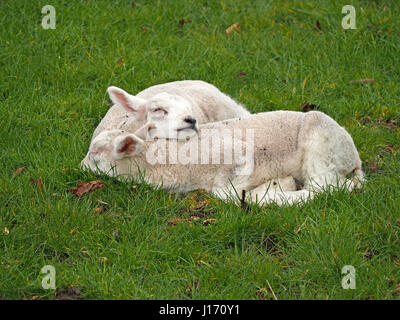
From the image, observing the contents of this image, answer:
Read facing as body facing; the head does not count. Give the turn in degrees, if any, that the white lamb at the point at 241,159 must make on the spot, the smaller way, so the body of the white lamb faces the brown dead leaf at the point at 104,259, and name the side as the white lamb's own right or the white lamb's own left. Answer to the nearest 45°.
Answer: approximately 45° to the white lamb's own left

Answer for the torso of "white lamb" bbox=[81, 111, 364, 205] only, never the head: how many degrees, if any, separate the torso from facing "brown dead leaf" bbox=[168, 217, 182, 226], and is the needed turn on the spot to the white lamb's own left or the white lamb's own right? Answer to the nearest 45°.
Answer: approximately 45° to the white lamb's own left

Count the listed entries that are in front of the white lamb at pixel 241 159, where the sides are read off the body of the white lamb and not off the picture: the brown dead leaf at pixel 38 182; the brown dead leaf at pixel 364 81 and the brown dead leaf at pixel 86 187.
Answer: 2

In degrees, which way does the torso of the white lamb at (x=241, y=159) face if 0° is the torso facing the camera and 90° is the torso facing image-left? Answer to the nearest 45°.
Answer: approximately 90°

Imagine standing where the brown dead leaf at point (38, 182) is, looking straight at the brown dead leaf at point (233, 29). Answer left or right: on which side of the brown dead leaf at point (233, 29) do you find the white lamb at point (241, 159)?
right

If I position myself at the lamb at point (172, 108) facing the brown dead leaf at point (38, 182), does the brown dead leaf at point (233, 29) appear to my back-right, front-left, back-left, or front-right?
back-right

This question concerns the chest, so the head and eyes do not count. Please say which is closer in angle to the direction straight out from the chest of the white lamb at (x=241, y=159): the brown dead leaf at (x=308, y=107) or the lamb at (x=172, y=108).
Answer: the lamb

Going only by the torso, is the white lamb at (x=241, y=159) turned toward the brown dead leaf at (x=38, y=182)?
yes

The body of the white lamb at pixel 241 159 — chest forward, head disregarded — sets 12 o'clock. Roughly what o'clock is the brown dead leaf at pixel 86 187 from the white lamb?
The brown dead leaf is roughly at 12 o'clock from the white lamb.

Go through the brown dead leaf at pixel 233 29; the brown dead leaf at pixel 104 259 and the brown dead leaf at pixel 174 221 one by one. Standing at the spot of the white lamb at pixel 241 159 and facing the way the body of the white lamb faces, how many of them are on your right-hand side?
1
